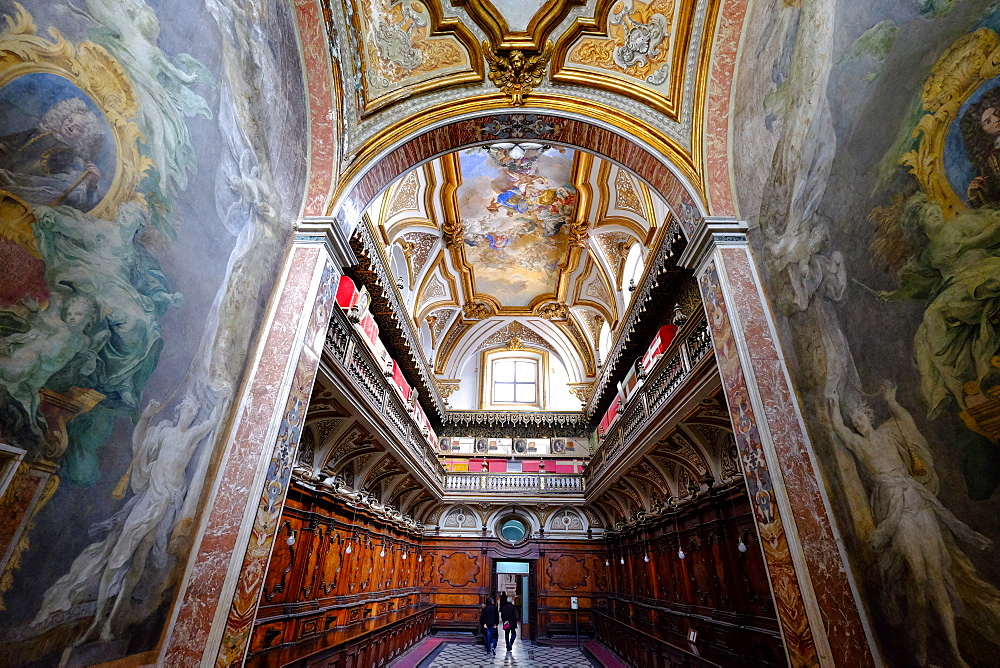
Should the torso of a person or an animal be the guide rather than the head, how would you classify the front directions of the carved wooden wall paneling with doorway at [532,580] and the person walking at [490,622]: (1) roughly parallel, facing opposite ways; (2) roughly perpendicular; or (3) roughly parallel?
roughly parallel, facing opposite ways

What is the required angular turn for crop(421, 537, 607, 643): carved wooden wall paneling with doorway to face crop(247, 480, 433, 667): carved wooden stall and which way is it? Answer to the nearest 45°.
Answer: approximately 45° to its right

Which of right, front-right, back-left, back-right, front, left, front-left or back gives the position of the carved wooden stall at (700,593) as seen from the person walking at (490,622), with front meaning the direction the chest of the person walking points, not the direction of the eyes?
back-right

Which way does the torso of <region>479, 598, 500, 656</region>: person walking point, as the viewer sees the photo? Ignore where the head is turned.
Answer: away from the camera

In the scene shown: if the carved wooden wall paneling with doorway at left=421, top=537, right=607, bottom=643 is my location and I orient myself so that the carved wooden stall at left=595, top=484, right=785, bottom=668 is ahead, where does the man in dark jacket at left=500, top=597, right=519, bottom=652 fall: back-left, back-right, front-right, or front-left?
front-right

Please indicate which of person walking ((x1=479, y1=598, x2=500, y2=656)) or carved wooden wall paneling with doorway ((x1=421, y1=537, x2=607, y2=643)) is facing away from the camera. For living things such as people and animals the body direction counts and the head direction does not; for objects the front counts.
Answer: the person walking

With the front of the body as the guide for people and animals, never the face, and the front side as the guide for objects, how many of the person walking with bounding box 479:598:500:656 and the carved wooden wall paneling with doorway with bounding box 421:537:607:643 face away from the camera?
1

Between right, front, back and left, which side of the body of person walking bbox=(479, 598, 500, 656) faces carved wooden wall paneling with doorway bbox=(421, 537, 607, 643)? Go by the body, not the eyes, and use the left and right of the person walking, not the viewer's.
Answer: front

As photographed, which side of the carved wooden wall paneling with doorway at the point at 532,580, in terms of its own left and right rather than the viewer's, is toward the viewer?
front

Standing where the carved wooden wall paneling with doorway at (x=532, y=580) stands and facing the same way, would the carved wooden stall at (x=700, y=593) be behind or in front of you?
in front

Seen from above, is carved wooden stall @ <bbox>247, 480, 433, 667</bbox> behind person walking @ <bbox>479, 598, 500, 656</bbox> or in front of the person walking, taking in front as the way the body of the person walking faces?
behind

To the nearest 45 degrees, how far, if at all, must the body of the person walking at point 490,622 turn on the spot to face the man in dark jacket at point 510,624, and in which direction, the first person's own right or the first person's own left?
approximately 45° to the first person's own right

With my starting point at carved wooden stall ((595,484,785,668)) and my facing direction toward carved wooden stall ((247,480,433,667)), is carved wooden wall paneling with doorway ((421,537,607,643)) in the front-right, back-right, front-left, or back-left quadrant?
front-right
